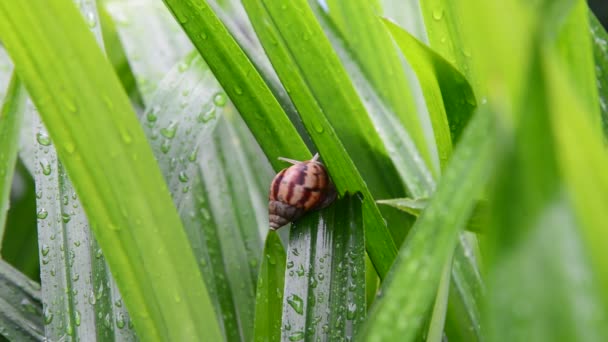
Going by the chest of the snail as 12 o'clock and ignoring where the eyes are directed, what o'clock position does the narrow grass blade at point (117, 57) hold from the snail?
The narrow grass blade is roughly at 11 o'clock from the snail.
